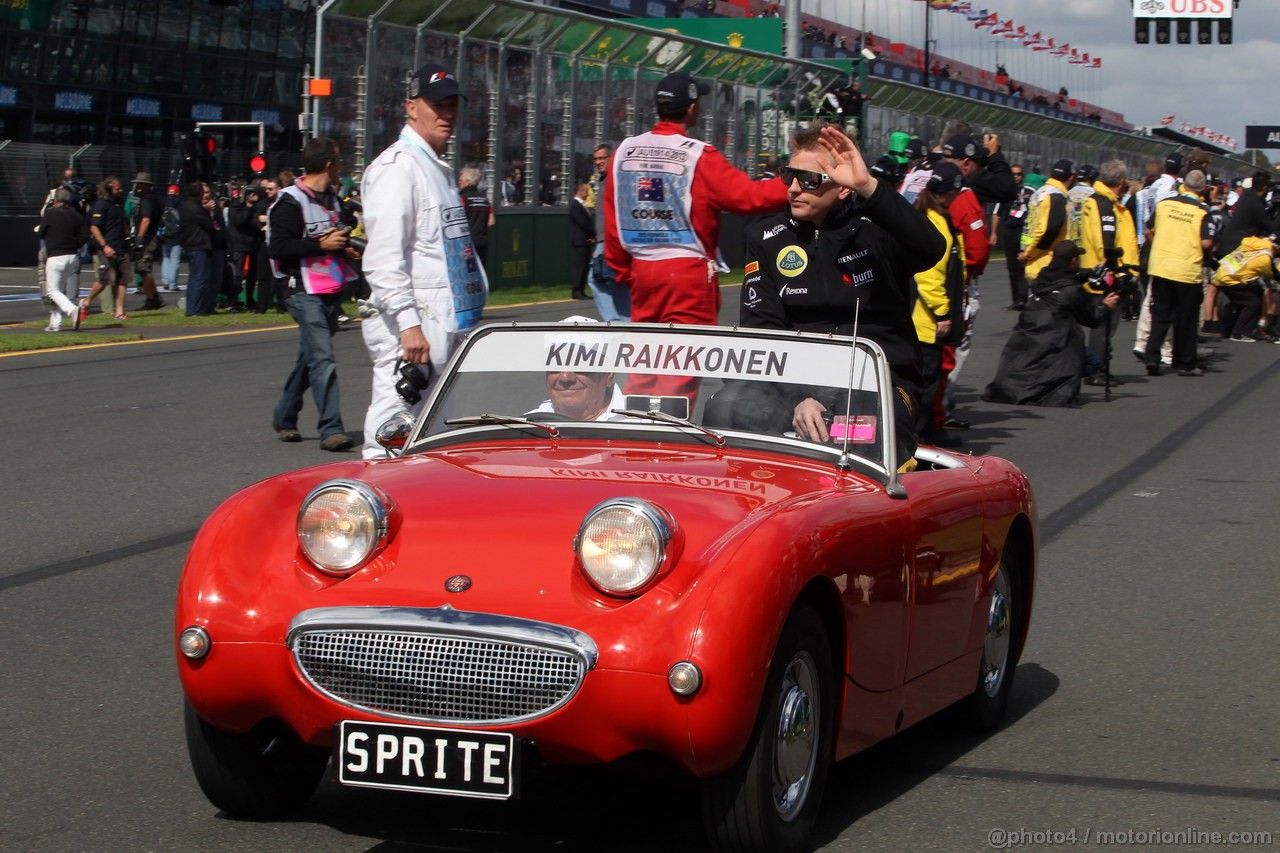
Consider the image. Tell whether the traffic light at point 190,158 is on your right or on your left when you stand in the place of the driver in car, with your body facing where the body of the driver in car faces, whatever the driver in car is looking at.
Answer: on your right

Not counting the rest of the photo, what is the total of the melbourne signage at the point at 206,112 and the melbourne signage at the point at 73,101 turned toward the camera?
2

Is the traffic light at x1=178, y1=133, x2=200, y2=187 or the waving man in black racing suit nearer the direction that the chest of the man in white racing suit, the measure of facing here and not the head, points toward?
the waving man in black racing suit

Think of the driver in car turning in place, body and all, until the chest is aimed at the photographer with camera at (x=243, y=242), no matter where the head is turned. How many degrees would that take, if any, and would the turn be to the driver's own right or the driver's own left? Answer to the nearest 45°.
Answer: approximately 135° to the driver's own right

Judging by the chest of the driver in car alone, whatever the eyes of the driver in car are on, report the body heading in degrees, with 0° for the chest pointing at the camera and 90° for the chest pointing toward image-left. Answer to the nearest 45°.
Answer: approximately 45°

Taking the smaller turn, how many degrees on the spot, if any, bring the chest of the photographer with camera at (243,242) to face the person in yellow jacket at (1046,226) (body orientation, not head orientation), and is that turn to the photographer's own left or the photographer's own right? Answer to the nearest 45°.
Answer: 0° — they already face them

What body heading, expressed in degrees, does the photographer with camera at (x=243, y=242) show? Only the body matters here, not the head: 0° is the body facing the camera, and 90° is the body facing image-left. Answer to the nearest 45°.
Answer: approximately 315°

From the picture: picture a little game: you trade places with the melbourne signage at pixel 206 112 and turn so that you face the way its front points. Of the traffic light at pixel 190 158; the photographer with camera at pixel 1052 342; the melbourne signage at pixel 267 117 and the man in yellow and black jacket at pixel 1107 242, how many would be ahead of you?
3
